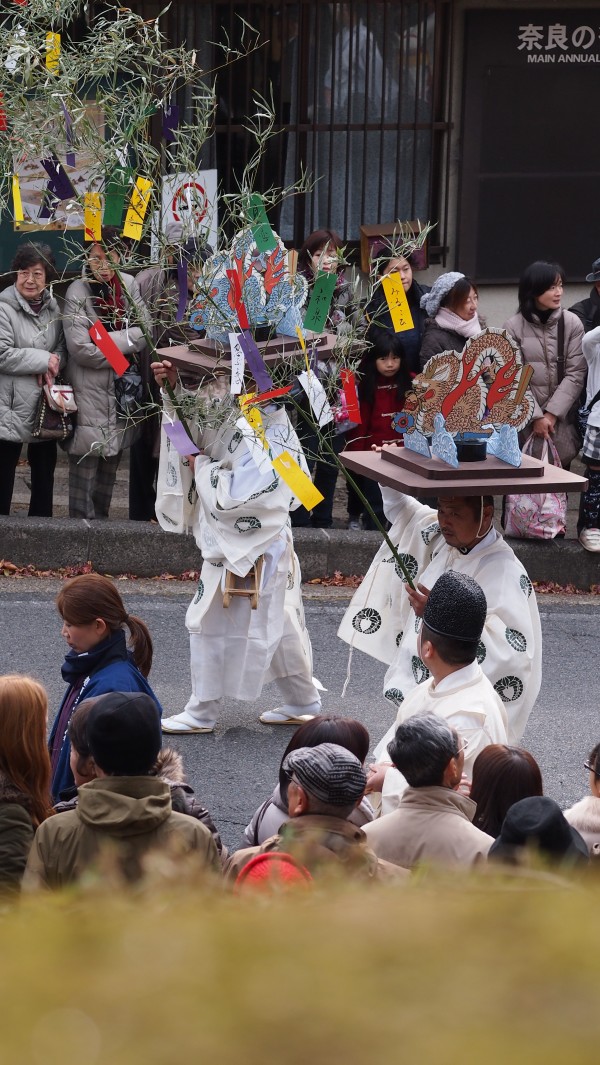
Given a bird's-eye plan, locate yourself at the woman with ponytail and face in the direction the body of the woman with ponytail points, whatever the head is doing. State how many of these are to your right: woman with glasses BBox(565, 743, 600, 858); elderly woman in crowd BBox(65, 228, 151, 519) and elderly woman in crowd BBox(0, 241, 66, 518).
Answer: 2

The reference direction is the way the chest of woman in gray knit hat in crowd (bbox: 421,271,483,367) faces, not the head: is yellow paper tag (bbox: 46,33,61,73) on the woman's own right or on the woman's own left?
on the woman's own right

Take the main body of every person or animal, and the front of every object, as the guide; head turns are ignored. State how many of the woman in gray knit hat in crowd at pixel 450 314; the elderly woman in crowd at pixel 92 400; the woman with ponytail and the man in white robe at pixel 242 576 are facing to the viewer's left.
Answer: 2

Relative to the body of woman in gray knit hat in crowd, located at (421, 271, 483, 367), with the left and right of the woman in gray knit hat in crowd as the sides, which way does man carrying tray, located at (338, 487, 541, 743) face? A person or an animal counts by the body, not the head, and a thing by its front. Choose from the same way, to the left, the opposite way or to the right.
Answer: to the right

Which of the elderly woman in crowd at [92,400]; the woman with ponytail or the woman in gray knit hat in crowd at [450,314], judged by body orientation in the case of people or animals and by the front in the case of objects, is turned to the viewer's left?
the woman with ponytail

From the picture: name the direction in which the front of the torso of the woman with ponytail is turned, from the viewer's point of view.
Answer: to the viewer's left

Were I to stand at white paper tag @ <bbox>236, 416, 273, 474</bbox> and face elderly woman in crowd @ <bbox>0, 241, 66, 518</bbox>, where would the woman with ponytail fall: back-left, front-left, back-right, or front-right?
back-left

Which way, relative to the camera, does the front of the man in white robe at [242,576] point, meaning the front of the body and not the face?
to the viewer's left
